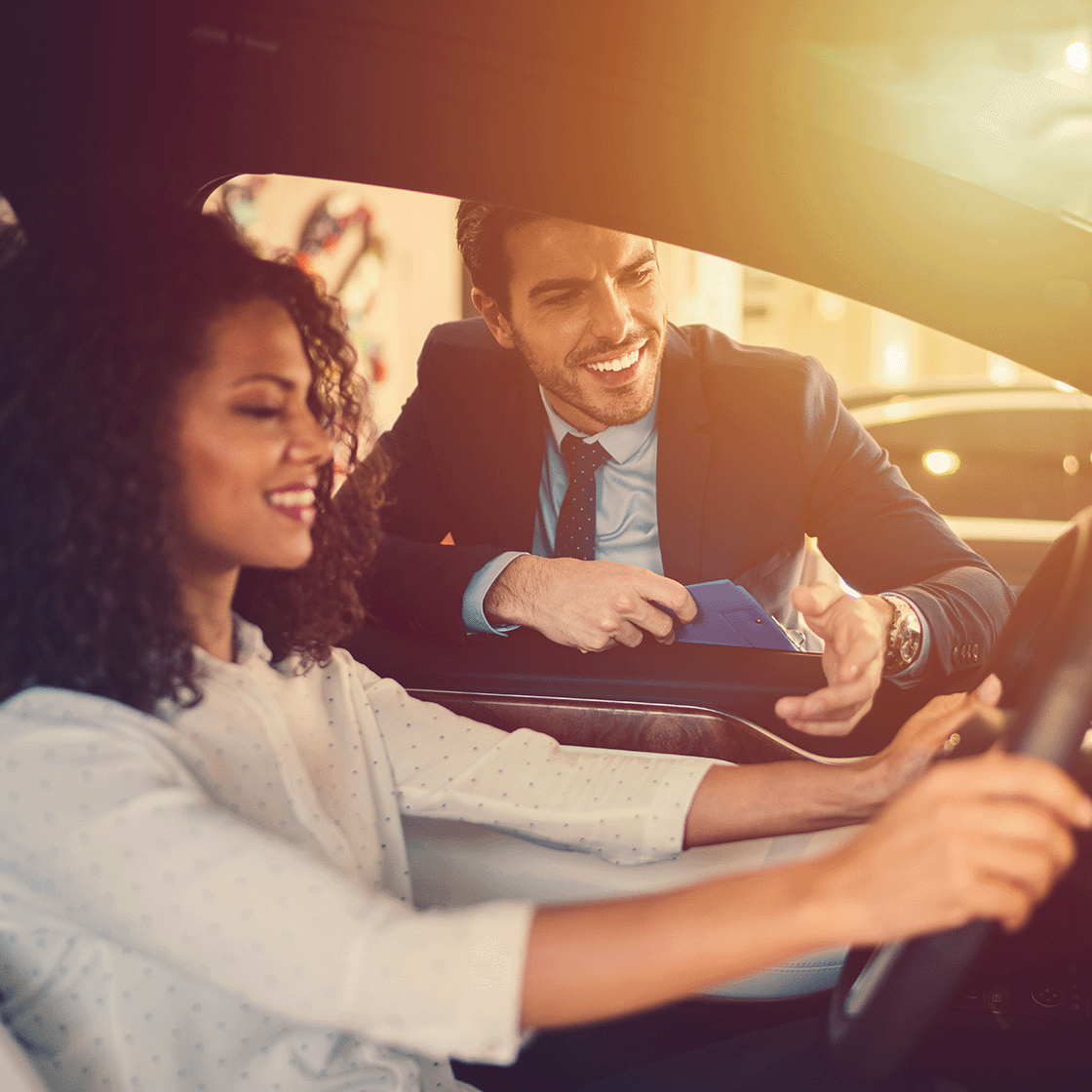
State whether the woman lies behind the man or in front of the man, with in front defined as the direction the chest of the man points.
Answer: in front

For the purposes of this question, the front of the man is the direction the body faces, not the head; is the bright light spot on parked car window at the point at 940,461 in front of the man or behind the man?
behind

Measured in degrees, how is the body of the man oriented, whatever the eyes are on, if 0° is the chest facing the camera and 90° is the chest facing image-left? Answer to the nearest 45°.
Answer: approximately 0°

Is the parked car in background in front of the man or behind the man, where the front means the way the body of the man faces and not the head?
behind
